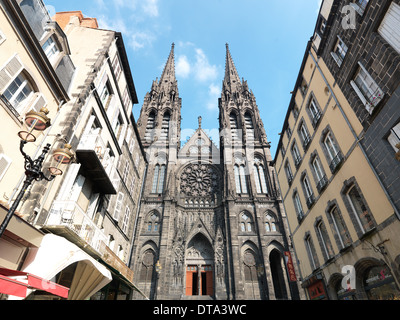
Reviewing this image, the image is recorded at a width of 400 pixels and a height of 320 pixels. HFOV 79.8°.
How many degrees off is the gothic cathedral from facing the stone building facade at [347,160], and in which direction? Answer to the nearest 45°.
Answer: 0° — it already faces it

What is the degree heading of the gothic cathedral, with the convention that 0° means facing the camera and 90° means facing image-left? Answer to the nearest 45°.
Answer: approximately 0°
